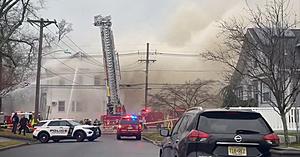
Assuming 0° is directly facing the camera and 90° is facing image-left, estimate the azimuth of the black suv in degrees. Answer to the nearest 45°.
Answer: approximately 135°
